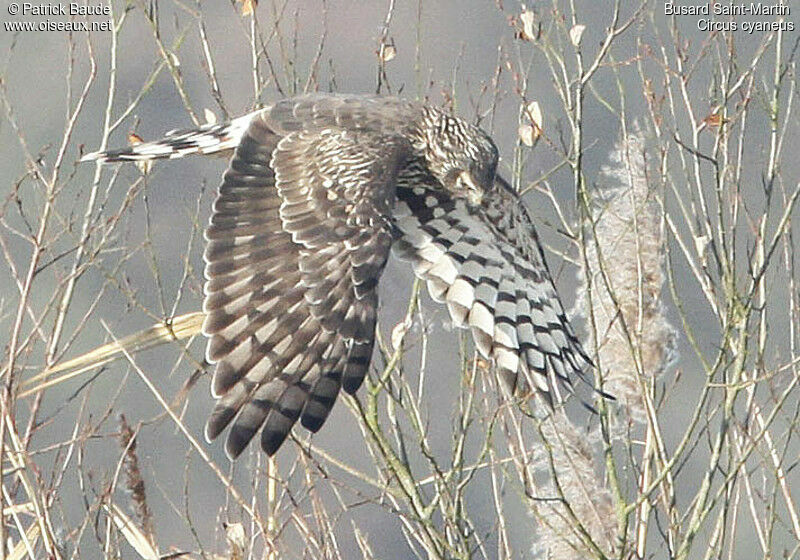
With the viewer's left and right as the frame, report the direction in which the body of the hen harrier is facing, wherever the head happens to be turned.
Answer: facing the viewer and to the right of the viewer
